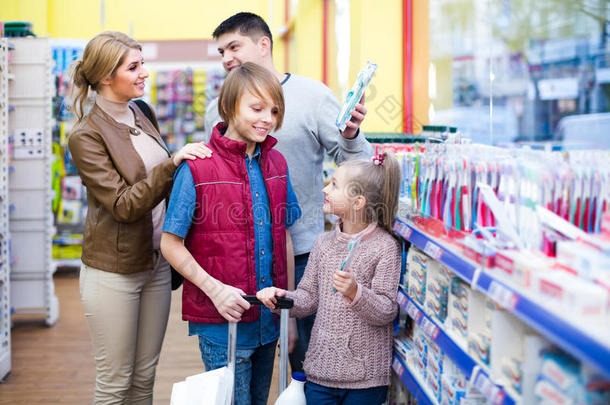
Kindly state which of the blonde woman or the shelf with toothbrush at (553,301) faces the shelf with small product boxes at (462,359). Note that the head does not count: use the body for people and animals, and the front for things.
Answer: the blonde woman

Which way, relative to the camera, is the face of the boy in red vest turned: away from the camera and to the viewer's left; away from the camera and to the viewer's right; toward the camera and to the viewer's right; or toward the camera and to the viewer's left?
toward the camera and to the viewer's right

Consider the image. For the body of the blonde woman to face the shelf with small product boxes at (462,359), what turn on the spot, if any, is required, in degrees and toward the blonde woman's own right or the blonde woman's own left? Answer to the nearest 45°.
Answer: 0° — they already face it

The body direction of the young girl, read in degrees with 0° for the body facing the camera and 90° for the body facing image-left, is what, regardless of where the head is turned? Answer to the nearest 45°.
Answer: approximately 45°

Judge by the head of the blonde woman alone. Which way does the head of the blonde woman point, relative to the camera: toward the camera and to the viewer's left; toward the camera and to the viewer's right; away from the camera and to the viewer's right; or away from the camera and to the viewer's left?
toward the camera and to the viewer's right

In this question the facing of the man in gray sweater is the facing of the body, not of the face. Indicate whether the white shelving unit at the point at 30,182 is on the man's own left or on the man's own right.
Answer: on the man's own right

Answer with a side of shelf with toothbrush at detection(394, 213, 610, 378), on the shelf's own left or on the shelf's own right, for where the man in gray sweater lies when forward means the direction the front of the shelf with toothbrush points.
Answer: on the shelf's own right

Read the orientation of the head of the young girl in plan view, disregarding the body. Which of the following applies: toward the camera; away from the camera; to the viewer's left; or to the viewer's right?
to the viewer's left
